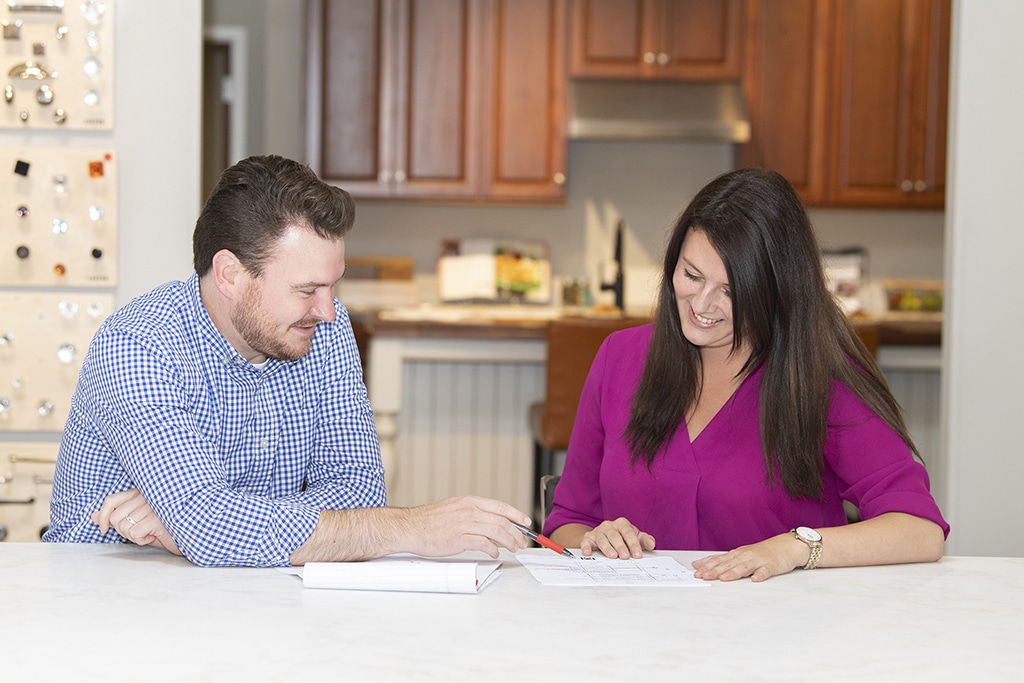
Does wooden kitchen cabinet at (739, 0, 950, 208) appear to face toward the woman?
yes

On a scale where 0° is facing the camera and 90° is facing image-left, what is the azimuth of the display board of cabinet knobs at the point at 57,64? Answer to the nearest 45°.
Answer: approximately 0°

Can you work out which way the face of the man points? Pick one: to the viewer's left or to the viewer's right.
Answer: to the viewer's right
